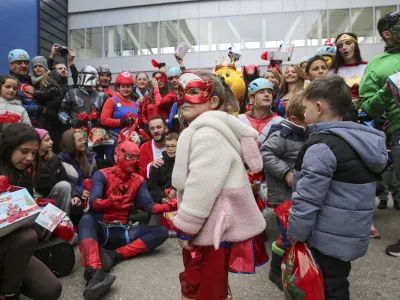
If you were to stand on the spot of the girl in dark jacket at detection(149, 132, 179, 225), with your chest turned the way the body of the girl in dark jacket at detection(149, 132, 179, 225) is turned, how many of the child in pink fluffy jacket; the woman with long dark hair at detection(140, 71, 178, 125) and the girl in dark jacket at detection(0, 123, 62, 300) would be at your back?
1

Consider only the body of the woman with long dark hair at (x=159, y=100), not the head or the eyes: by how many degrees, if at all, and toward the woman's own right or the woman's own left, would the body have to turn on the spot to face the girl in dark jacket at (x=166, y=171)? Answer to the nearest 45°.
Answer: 0° — they already face them

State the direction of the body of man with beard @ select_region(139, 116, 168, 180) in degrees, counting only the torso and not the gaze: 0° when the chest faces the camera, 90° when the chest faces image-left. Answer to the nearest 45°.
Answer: approximately 0°
